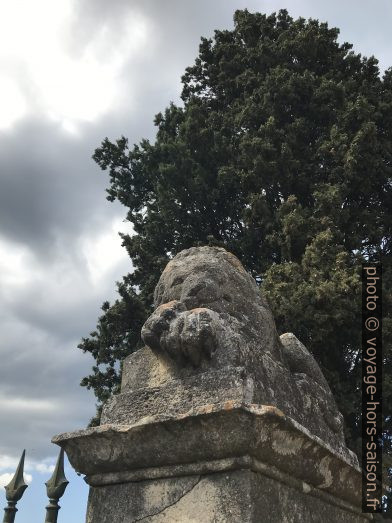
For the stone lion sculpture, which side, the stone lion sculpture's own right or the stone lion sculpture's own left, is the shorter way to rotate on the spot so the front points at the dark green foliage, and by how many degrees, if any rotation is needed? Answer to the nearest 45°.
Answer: approximately 135° to the stone lion sculpture's own right

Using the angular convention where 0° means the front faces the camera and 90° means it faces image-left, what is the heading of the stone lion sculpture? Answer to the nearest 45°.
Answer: approximately 45°
